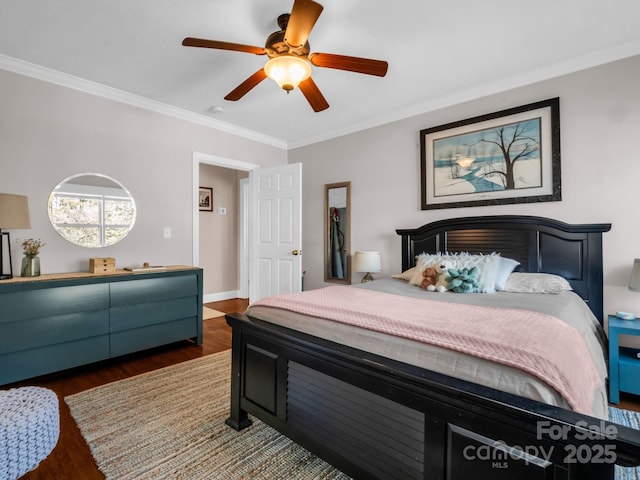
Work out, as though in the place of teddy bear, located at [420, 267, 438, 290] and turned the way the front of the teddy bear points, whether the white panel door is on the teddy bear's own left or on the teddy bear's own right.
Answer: on the teddy bear's own right

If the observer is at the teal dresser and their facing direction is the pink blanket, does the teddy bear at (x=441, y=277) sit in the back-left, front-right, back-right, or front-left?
front-left

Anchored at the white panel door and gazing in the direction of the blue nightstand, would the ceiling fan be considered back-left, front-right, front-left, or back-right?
front-right

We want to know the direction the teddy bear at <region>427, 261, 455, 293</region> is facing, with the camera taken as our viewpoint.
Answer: facing the viewer and to the left of the viewer

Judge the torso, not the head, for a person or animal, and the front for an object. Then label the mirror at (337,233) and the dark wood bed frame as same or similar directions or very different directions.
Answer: same or similar directions

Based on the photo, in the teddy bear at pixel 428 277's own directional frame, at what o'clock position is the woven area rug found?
The woven area rug is roughly at 12 o'clock from the teddy bear.

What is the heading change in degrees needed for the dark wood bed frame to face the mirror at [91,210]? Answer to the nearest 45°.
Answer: approximately 45° to its right

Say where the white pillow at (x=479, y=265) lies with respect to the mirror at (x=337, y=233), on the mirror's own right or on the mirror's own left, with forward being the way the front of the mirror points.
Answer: on the mirror's own left

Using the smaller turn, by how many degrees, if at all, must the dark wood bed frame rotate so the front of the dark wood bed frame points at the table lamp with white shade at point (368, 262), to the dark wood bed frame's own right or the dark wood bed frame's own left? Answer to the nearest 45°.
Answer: approximately 135° to the dark wood bed frame's own right

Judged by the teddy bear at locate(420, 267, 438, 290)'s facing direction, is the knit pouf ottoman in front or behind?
in front

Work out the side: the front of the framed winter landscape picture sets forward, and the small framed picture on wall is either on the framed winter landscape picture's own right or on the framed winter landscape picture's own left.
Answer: on the framed winter landscape picture's own right

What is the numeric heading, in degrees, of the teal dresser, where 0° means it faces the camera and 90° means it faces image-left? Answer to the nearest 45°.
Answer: approximately 315°

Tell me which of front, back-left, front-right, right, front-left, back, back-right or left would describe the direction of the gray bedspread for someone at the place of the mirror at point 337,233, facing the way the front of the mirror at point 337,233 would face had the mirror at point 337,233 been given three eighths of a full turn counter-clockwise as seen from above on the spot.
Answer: right
